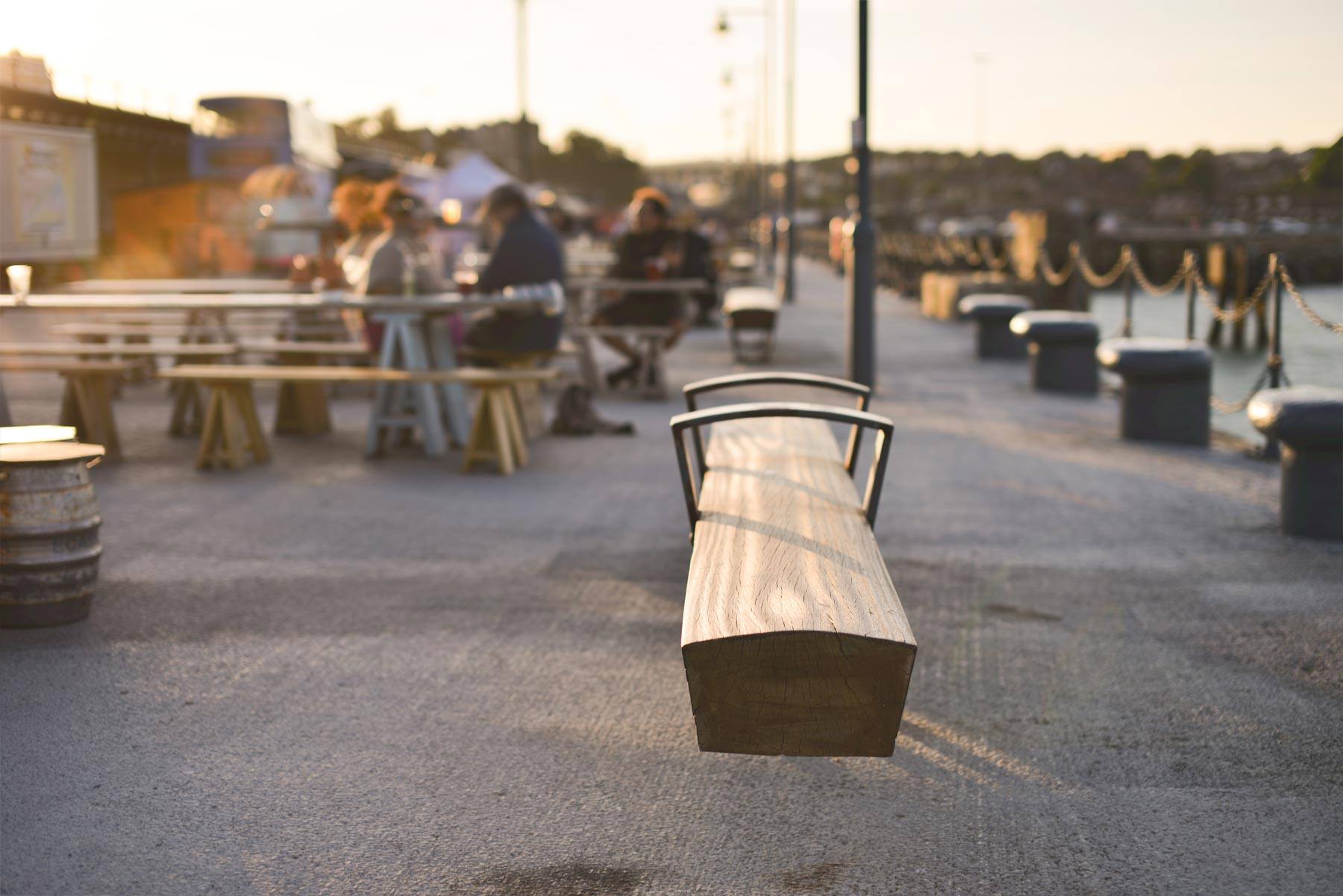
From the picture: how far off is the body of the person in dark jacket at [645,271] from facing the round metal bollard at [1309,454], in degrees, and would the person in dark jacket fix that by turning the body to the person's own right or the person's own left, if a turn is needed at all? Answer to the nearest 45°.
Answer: approximately 45° to the person's own left

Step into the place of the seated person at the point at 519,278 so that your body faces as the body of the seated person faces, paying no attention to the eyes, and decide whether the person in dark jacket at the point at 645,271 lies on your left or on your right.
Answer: on your right

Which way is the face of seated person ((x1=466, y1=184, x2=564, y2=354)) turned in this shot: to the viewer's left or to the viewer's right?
to the viewer's left

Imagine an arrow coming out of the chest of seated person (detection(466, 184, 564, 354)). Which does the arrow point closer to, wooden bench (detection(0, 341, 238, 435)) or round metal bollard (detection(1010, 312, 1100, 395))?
the wooden bench

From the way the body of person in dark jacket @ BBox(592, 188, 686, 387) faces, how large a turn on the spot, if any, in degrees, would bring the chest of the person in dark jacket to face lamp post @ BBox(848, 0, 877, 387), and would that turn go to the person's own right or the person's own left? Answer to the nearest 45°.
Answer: approximately 90° to the person's own left

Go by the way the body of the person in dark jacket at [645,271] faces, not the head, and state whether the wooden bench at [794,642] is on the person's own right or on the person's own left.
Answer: on the person's own left

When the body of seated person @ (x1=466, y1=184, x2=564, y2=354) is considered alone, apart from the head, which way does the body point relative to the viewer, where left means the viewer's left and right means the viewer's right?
facing to the left of the viewer

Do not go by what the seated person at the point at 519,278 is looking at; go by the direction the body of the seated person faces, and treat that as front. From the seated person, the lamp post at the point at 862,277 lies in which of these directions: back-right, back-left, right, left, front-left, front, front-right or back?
back-right

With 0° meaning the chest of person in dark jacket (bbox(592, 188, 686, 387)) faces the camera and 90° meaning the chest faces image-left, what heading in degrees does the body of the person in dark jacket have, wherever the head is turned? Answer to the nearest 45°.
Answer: approximately 45°
